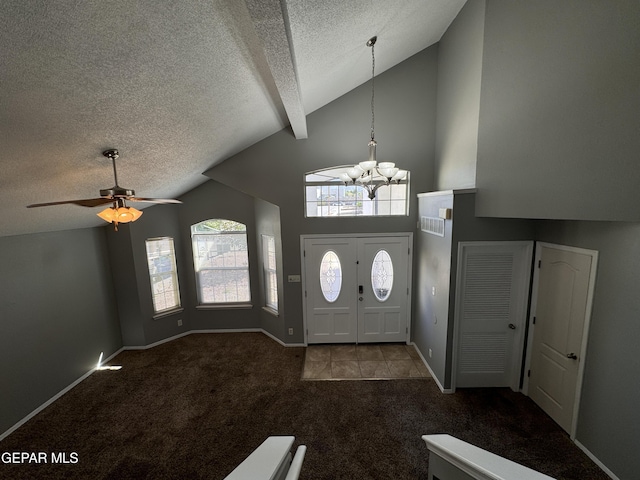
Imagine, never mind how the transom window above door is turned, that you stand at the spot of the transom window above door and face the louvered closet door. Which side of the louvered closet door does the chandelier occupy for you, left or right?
right

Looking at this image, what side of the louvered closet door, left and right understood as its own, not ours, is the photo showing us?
front

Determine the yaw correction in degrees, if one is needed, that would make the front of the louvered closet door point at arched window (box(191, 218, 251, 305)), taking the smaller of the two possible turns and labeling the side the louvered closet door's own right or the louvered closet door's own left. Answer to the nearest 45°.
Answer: approximately 90° to the louvered closet door's own right

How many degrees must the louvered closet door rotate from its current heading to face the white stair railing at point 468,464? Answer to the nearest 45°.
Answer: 0° — it already faces it

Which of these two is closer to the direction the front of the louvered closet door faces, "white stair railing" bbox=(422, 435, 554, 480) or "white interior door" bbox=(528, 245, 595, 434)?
the white stair railing

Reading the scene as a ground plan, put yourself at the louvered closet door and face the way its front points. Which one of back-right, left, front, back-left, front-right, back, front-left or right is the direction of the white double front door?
right

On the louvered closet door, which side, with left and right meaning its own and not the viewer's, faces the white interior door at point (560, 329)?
left

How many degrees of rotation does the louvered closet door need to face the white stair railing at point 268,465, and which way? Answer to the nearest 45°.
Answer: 0° — it already faces it

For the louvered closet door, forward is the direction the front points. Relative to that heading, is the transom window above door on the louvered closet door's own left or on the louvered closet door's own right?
on the louvered closet door's own right
